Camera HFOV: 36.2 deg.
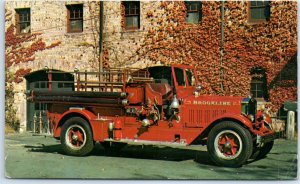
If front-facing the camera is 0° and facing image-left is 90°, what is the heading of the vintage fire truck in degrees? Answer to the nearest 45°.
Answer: approximately 315°

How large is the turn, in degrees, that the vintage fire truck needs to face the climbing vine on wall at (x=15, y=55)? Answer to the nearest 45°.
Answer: approximately 180°
